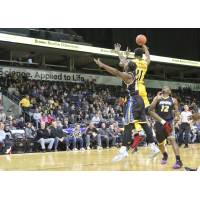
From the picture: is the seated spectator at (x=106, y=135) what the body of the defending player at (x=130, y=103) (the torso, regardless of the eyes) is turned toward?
no

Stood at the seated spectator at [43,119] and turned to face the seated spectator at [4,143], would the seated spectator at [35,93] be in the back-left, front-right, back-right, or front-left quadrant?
back-right

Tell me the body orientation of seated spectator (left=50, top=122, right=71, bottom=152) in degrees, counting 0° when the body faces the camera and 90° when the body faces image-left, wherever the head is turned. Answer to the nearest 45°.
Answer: approximately 315°

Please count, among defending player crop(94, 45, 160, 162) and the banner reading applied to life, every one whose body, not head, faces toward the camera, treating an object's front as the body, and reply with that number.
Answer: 1

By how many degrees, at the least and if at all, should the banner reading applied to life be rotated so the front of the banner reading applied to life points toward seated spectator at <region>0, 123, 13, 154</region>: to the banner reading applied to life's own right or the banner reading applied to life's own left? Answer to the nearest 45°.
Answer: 0° — it already faces them

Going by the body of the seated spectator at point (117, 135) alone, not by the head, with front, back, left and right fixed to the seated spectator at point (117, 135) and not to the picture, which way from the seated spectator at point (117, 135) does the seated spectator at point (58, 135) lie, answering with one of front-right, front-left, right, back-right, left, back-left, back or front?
right

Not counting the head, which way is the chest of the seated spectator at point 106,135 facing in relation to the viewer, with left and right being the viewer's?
facing the viewer and to the right of the viewer

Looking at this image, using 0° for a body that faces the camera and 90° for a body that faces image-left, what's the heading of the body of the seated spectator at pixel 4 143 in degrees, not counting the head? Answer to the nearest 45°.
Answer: approximately 315°

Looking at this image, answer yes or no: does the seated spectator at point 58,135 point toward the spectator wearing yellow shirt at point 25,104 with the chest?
no

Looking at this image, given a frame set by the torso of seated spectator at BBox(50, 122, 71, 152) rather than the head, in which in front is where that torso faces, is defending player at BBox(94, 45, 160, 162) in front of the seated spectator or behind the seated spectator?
in front

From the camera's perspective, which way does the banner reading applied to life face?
toward the camera

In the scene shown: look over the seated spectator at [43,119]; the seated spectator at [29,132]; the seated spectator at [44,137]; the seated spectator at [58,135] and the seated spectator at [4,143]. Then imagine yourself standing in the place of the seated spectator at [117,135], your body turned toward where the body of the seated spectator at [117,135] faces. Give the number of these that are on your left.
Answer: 0
